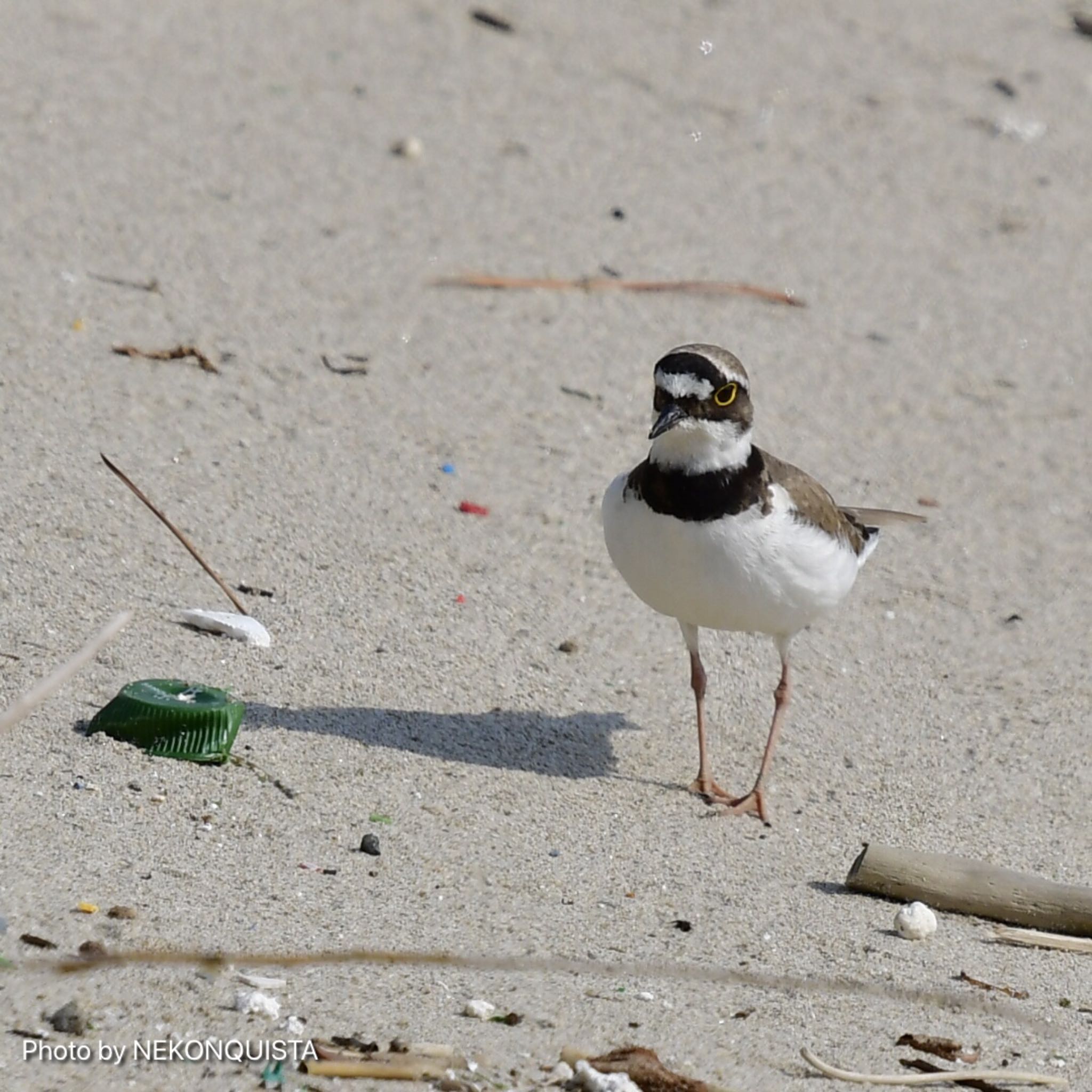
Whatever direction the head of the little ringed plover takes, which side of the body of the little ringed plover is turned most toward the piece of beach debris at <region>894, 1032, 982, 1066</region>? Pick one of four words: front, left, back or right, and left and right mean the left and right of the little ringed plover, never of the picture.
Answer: left

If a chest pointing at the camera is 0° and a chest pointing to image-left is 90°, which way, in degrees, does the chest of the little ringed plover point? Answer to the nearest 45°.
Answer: approximately 45°

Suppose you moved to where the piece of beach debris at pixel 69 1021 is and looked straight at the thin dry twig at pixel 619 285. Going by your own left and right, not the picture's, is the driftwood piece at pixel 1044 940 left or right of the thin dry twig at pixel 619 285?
right

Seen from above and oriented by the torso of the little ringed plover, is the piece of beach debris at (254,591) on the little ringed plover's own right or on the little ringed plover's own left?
on the little ringed plover's own right

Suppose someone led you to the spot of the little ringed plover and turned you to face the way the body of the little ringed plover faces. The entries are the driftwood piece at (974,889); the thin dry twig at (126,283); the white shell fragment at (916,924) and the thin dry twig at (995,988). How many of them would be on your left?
3

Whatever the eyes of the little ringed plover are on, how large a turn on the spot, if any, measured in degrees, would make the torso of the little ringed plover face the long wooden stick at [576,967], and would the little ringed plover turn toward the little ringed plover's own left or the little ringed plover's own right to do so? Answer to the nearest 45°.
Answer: approximately 45° to the little ringed plover's own left

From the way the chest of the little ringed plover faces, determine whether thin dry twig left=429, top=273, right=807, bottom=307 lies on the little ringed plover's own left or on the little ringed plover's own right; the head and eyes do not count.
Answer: on the little ringed plover's own right

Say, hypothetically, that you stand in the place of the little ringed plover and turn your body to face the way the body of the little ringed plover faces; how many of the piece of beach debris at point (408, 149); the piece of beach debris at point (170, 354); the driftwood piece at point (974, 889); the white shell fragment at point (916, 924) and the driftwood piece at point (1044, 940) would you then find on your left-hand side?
3

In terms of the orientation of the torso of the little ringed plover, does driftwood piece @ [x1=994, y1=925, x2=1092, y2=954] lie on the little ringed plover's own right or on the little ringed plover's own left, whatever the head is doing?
on the little ringed plover's own left

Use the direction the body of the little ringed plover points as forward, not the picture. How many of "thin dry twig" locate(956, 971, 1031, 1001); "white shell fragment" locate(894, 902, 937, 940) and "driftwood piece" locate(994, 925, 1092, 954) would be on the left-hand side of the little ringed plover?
3

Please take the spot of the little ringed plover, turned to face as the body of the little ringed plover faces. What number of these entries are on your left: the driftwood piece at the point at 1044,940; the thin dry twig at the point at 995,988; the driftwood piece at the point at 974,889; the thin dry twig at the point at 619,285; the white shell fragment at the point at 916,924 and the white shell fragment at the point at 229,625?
4

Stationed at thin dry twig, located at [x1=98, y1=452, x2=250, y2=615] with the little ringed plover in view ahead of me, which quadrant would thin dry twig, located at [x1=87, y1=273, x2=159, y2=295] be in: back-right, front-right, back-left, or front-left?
back-left

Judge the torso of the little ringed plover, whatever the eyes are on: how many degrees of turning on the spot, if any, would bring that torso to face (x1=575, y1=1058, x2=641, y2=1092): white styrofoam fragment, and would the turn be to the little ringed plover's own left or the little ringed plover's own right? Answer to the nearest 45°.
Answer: approximately 45° to the little ringed plover's own left

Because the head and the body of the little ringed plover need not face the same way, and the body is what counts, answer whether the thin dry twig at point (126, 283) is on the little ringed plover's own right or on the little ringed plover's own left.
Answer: on the little ringed plover's own right
